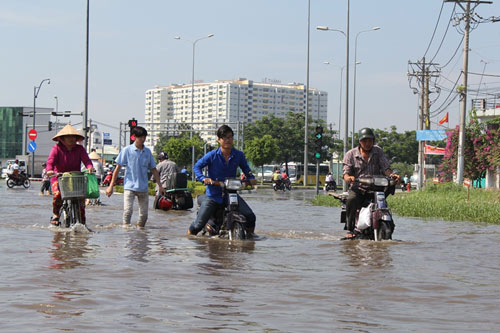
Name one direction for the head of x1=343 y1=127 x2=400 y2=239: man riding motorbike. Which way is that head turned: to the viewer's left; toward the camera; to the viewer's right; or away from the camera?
toward the camera

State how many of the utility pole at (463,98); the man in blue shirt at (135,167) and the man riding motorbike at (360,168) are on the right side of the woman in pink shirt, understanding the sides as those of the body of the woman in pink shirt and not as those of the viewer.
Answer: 0

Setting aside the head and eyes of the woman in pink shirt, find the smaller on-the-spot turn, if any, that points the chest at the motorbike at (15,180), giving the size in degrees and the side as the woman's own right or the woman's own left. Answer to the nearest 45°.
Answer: approximately 180°

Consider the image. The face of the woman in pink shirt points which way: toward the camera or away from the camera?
toward the camera

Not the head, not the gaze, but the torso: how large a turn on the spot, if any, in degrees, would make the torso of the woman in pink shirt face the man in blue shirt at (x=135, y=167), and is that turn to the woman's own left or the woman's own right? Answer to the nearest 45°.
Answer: approximately 135° to the woman's own left

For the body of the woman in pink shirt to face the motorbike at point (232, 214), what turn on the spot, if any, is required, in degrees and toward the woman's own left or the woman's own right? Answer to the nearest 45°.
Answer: approximately 45° to the woman's own left

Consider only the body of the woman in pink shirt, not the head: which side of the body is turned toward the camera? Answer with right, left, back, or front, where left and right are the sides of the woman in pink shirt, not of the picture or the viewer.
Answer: front

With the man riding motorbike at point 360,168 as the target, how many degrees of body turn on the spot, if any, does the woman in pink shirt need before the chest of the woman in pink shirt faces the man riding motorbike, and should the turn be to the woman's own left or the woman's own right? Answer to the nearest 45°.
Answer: approximately 45° to the woman's own left

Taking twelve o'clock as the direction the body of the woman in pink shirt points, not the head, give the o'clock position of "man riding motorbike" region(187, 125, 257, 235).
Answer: The man riding motorbike is roughly at 10 o'clock from the woman in pink shirt.

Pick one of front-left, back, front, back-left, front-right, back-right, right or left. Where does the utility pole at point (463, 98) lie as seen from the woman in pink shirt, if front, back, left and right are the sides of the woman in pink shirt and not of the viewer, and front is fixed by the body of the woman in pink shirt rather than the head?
back-left

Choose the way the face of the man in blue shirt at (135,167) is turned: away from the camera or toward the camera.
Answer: toward the camera

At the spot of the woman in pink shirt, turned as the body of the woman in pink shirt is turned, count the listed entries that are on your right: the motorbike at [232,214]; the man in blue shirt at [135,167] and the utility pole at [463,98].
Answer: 0
